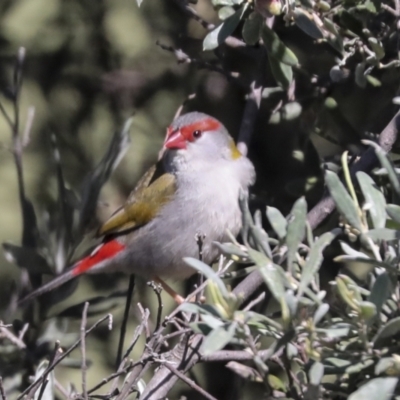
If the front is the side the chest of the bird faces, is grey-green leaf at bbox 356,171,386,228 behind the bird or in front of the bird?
in front

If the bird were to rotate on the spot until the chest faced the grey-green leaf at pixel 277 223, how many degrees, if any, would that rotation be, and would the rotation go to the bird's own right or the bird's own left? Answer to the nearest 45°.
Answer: approximately 45° to the bird's own left

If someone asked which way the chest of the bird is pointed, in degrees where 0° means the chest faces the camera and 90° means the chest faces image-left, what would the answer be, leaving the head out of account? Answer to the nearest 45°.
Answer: approximately 315°

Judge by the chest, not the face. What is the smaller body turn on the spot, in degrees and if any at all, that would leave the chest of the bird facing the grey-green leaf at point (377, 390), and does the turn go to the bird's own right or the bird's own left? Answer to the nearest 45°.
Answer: approximately 45° to the bird's own right

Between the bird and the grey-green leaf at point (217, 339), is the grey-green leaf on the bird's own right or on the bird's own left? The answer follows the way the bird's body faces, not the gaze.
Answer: on the bird's own right

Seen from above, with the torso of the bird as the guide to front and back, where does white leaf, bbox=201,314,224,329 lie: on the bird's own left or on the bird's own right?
on the bird's own right

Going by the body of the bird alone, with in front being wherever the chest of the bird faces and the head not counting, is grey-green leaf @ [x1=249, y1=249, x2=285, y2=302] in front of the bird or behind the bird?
in front

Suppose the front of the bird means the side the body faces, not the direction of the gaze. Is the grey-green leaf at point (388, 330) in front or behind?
in front
